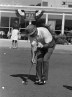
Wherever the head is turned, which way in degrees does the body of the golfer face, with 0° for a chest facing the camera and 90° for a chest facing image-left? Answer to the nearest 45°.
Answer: approximately 45°

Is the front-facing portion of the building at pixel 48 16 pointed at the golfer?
yes

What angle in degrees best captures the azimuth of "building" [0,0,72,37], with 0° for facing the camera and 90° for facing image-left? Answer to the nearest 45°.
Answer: approximately 0°

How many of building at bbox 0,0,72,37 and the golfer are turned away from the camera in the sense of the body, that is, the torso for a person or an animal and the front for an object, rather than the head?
0

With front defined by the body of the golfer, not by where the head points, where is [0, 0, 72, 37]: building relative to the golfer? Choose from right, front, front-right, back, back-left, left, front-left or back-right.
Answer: back-right
